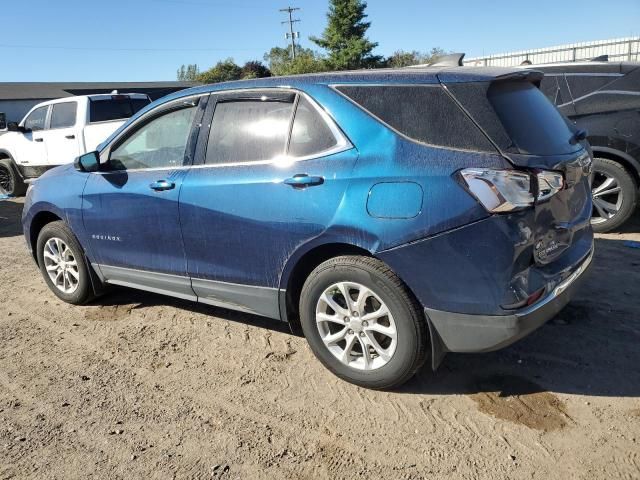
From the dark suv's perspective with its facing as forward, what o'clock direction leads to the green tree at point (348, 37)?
The green tree is roughly at 2 o'clock from the dark suv.

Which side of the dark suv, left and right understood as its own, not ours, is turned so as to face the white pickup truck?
front

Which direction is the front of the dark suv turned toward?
to the viewer's left

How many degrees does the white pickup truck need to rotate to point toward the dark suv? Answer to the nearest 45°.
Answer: approximately 180°

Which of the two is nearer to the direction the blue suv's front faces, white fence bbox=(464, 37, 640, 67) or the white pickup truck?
the white pickup truck

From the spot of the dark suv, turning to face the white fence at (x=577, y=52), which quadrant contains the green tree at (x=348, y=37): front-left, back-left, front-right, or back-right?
front-left

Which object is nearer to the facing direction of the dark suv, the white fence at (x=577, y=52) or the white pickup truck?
the white pickup truck

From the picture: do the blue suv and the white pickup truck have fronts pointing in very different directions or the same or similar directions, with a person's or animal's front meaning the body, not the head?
same or similar directions

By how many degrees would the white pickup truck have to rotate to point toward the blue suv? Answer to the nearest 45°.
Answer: approximately 135° to its left

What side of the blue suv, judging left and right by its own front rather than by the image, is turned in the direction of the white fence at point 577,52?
right

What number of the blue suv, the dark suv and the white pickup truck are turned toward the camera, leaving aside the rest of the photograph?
0

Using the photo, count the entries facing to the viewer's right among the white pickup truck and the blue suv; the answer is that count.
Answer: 0

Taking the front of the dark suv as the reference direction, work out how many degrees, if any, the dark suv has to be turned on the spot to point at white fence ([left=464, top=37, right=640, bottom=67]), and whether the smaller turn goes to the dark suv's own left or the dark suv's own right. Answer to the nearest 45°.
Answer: approximately 90° to the dark suv's own right

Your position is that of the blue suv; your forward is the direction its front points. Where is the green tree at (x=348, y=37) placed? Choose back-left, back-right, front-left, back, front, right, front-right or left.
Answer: front-right
